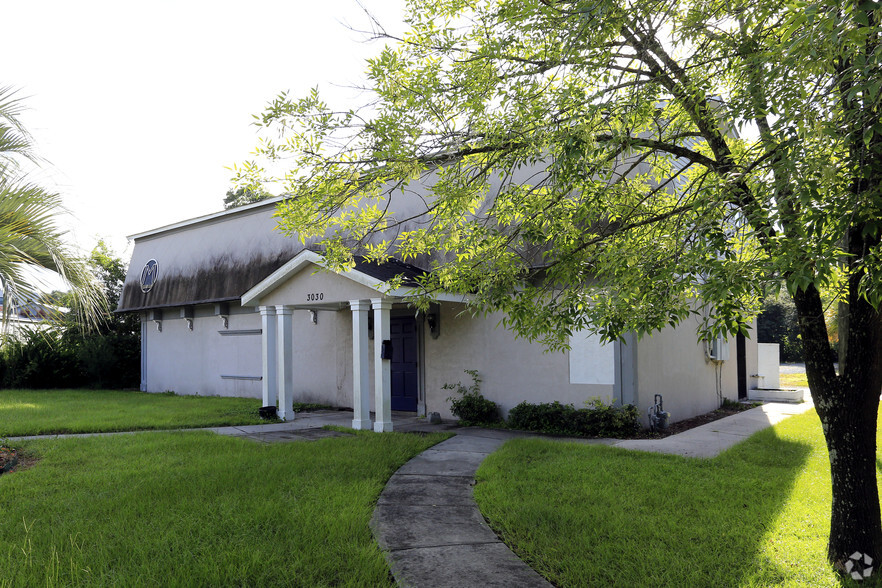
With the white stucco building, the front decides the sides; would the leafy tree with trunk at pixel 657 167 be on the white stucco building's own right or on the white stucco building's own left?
on the white stucco building's own left

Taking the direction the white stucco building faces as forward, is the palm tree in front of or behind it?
in front

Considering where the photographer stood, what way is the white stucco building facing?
facing the viewer and to the left of the viewer
